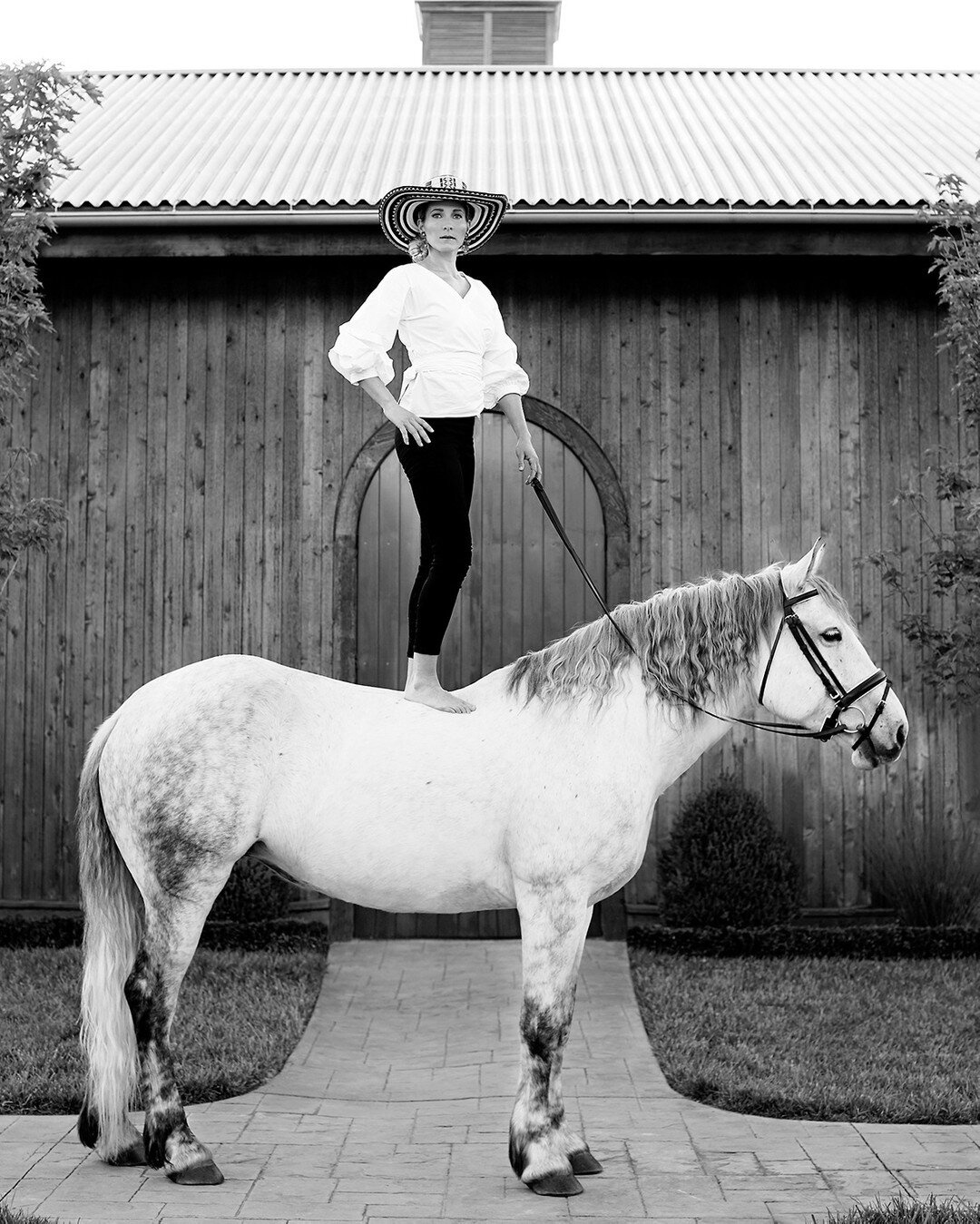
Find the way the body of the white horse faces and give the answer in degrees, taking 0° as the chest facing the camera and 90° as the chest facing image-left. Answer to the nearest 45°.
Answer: approximately 270°

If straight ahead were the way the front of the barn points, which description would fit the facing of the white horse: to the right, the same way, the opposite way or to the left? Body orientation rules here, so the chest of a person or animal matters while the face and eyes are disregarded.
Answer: to the left

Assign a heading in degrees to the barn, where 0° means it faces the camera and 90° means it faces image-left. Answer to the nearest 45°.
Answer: approximately 0°

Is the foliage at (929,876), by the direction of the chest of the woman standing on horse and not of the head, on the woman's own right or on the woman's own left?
on the woman's own left

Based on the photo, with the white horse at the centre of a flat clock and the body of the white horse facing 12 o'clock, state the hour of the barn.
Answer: The barn is roughly at 9 o'clock from the white horse.

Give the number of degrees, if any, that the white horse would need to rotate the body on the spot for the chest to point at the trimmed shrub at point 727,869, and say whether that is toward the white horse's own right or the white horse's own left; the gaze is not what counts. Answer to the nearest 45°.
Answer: approximately 45° to the white horse's own left
